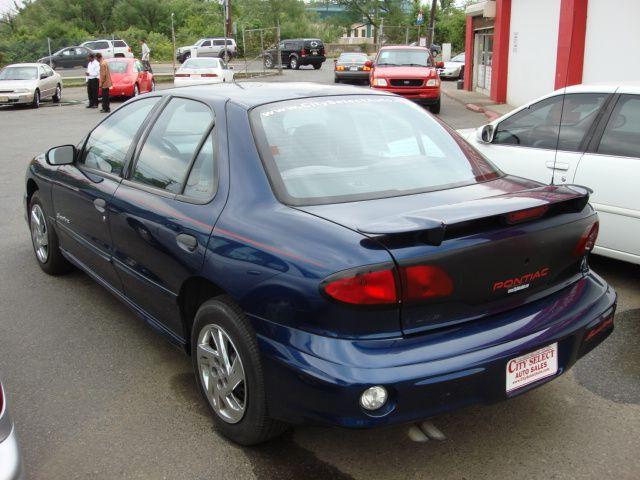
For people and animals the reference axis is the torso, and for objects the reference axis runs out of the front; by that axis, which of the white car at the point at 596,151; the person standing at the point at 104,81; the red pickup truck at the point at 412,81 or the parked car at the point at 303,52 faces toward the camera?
the red pickup truck

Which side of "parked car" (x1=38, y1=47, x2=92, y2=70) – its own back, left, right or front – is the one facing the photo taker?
left

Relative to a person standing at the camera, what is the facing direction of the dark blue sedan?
facing away from the viewer and to the left of the viewer

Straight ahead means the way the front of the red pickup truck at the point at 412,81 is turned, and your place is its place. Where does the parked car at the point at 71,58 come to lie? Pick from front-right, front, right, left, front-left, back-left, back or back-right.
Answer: back-right

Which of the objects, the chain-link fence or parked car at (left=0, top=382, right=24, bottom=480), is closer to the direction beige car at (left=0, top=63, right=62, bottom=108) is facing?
the parked car

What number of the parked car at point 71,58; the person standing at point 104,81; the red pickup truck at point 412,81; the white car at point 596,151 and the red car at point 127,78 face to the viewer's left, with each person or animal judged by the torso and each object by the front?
3

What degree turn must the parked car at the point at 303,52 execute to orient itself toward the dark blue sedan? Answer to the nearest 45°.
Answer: approximately 135° to its left

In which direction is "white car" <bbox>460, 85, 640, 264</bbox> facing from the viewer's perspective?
to the viewer's left

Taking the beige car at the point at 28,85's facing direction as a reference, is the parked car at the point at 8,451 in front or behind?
in front

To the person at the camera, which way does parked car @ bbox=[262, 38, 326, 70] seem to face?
facing away from the viewer and to the left of the viewer

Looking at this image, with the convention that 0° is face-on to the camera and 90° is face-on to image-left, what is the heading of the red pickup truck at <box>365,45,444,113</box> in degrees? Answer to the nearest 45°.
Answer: approximately 0°

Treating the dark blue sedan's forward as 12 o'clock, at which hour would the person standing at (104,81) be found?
The person standing is roughly at 1 o'clock from the dark blue sedan.

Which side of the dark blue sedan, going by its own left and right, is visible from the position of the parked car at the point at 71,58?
front

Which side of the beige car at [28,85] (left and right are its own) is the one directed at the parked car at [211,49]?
back

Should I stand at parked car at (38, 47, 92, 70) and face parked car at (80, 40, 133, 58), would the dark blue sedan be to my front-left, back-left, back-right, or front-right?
back-right
